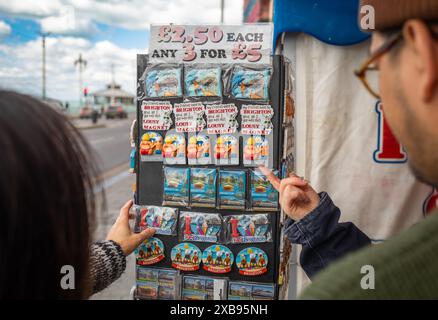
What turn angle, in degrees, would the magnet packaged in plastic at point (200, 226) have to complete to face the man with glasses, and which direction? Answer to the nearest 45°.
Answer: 0° — it already faces them

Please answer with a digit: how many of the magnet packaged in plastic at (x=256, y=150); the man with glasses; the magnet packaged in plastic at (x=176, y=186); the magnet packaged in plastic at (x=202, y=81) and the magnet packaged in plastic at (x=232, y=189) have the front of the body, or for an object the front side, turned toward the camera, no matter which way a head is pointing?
4

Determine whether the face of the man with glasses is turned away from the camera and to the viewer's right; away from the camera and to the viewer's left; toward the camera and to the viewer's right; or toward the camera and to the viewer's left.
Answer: away from the camera and to the viewer's left

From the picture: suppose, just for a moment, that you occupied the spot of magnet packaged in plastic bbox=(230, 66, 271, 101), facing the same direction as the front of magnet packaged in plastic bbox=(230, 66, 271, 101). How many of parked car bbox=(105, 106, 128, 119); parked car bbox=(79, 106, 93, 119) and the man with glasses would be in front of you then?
1

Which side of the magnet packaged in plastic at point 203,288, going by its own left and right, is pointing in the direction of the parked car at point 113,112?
back
